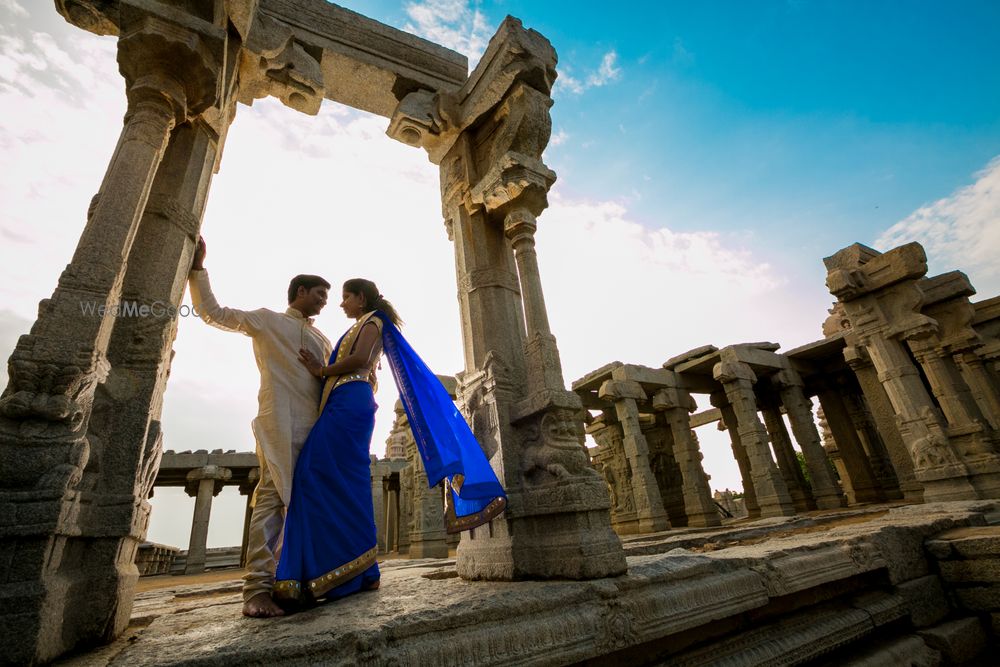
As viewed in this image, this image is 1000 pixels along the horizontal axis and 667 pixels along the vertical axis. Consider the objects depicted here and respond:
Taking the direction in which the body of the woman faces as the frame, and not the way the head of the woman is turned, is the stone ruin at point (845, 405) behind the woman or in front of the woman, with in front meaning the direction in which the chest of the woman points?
behind

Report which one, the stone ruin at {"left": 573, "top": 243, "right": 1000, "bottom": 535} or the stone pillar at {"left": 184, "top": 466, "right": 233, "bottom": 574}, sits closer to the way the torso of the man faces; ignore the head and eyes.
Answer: the stone ruin

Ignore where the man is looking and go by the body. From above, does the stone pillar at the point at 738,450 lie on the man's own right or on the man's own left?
on the man's own left

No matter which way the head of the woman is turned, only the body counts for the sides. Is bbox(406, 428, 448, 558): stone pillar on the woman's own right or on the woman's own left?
on the woman's own right

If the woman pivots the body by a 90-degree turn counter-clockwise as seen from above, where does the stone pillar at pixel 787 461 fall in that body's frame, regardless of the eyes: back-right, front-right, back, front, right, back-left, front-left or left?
back-left

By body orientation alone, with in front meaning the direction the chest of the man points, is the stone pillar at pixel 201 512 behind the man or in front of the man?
behind

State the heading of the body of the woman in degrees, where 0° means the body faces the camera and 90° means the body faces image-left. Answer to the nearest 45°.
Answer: approximately 90°

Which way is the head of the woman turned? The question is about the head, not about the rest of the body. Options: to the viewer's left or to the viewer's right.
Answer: to the viewer's left

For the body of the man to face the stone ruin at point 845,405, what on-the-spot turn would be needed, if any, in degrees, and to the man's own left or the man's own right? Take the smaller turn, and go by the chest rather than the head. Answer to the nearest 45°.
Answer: approximately 45° to the man's own left

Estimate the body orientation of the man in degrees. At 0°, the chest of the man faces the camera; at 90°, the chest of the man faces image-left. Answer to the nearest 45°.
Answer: approximately 315°

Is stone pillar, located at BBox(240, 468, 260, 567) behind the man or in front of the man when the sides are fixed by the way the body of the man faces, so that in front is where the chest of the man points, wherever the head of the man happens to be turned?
behind

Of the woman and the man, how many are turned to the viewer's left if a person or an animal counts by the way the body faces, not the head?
1

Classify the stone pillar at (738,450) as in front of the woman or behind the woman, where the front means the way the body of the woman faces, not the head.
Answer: behind

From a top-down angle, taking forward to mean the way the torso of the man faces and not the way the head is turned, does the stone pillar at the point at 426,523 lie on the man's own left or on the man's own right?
on the man's own left

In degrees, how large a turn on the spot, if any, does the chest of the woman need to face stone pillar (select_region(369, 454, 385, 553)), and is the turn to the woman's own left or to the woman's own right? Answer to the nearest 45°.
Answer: approximately 90° to the woman's own right
